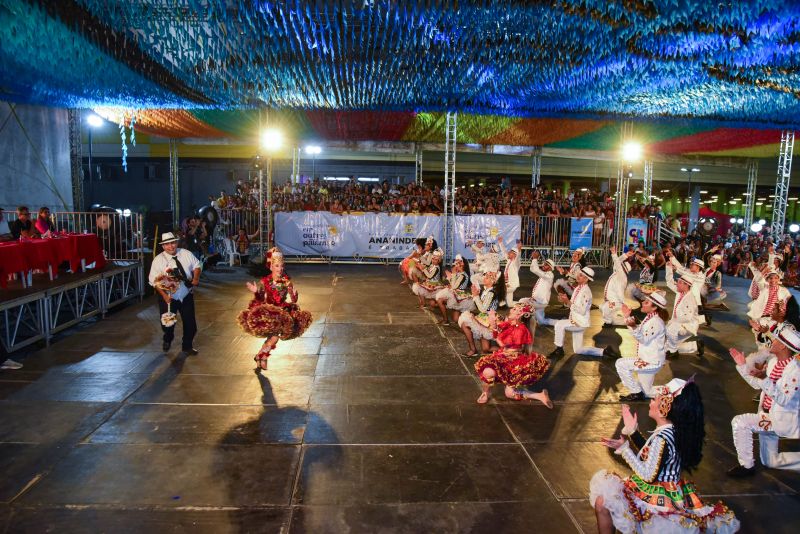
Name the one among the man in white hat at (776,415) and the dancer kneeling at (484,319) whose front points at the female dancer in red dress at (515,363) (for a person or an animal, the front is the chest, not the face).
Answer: the man in white hat

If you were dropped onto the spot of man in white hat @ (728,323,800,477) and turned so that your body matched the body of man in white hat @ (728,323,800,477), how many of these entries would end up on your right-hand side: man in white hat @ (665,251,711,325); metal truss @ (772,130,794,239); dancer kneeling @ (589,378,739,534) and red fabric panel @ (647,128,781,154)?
3

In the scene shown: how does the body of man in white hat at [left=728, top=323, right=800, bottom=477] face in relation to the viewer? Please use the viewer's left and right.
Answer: facing to the left of the viewer

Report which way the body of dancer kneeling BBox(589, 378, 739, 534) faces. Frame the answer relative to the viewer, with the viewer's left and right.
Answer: facing to the left of the viewer
